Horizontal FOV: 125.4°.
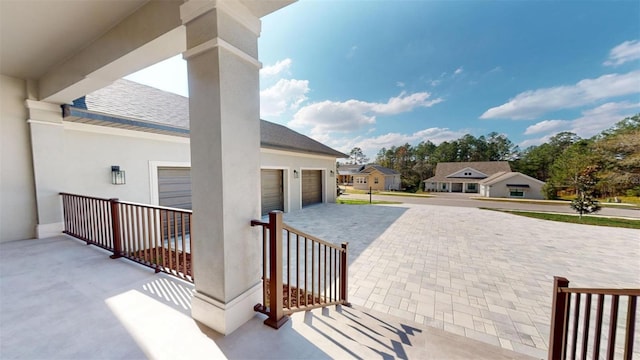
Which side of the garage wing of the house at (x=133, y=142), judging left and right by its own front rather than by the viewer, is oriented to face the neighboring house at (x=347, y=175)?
left

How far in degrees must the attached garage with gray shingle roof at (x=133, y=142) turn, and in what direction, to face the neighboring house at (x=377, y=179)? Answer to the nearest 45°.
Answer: approximately 90° to its left

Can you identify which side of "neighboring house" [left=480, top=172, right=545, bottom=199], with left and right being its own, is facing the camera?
front

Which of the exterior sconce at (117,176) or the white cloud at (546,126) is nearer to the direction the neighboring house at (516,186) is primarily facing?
the exterior sconce

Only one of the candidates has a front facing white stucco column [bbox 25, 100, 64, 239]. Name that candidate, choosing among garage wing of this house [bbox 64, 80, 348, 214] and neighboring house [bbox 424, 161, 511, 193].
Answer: neighboring house [bbox 424, 161, 511, 193]

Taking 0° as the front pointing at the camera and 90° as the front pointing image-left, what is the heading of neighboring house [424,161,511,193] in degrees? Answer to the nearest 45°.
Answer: approximately 0°

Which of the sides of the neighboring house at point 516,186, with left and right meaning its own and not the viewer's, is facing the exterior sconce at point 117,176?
front

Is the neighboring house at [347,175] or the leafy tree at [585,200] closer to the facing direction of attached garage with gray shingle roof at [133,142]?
the leafy tree

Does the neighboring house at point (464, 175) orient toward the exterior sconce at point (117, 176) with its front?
yes

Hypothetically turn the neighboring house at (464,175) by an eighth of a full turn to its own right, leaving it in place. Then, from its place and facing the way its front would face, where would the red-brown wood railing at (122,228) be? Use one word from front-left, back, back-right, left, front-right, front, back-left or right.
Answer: front-left

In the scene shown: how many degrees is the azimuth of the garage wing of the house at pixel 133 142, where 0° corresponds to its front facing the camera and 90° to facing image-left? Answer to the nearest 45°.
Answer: approximately 315°
